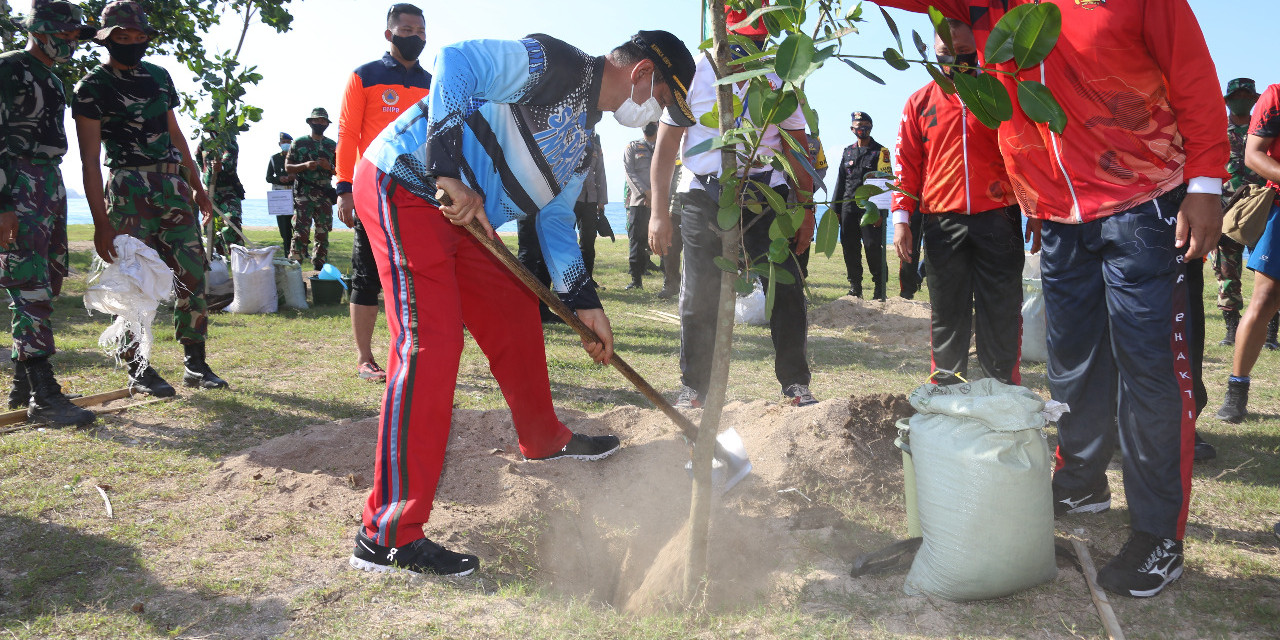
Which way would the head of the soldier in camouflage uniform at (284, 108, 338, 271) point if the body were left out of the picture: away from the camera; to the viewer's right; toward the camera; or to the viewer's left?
toward the camera

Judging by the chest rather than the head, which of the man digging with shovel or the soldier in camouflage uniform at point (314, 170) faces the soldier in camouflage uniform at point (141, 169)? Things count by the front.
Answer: the soldier in camouflage uniform at point (314, 170)

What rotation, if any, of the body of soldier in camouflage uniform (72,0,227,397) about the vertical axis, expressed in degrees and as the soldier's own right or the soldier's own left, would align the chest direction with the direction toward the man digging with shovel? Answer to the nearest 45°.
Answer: approximately 45° to the soldier's own right

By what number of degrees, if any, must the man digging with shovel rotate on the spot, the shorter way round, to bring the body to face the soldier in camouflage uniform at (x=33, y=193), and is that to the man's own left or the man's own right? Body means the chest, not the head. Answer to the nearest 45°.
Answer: approximately 135° to the man's own left

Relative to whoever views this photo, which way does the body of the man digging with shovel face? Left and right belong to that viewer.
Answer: facing to the right of the viewer

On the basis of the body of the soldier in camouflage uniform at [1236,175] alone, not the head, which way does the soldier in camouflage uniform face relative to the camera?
toward the camera

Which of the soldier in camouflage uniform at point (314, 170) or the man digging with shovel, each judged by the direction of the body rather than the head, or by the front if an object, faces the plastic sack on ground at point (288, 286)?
the soldier in camouflage uniform

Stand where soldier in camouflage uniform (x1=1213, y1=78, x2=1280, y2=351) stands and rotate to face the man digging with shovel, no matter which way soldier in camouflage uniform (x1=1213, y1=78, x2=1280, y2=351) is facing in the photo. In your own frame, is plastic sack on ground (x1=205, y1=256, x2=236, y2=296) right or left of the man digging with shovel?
right

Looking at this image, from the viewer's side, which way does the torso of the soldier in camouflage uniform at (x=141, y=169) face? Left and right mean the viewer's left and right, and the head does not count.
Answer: facing the viewer and to the right of the viewer

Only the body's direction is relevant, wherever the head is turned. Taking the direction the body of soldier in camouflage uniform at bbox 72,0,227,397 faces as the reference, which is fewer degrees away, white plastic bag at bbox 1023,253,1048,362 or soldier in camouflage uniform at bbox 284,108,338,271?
the white plastic bag

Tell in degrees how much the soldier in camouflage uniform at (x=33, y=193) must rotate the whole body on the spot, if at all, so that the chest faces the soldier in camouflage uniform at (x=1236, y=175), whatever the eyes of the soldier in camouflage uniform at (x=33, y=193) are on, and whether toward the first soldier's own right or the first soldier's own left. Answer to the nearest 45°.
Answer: approximately 45° to the first soldier's own left

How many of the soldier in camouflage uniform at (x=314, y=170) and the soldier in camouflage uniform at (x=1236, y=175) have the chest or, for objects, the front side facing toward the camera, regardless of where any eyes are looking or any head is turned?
2

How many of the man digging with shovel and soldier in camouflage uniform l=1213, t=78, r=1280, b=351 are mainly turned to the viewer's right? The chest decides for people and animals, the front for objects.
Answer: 1

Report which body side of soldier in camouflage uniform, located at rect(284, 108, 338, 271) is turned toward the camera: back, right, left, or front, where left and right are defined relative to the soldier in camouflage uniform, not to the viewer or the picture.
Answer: front
